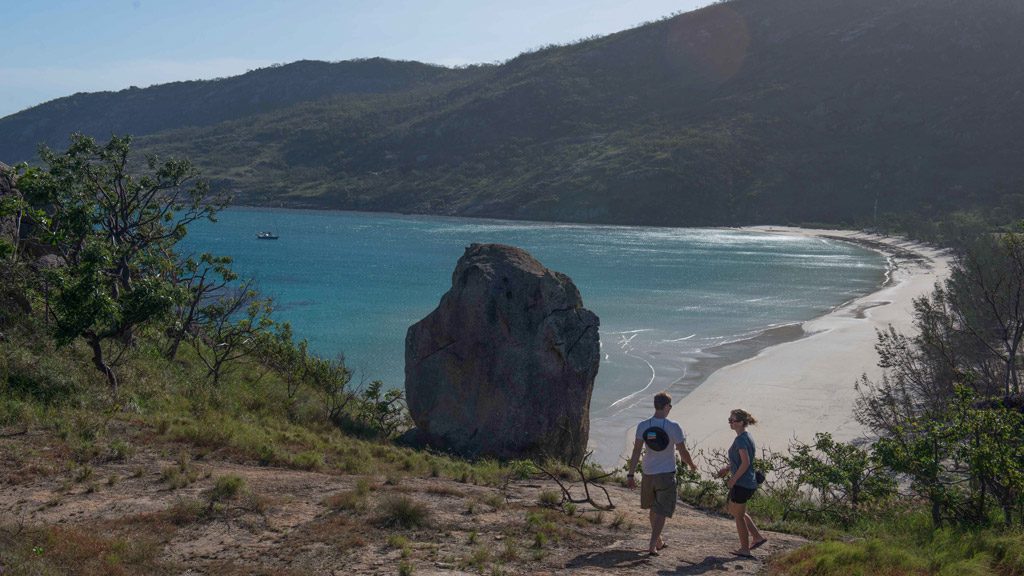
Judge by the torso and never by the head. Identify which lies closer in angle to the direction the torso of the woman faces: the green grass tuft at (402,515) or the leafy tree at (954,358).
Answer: the green grass tuft

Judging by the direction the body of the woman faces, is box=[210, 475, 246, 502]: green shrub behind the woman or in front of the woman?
in front

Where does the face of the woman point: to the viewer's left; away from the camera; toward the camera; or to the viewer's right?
to the viewer's left

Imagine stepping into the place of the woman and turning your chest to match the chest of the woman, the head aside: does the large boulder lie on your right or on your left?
on your right

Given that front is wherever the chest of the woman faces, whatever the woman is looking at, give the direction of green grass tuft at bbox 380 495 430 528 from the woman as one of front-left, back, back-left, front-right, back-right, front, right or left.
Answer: front

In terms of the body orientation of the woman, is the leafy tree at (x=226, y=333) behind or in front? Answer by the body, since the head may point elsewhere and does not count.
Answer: in front

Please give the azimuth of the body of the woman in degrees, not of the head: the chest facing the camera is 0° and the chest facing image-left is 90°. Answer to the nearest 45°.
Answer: approximately 90°

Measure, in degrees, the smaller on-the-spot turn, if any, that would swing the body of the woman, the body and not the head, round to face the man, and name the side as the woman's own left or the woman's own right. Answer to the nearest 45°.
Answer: approximately 45° to the woman's own left
